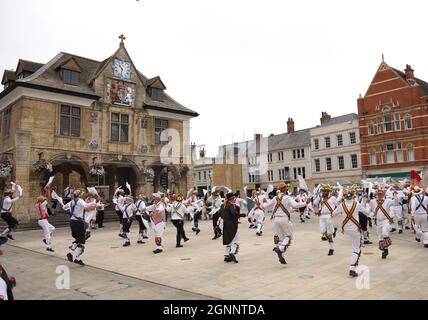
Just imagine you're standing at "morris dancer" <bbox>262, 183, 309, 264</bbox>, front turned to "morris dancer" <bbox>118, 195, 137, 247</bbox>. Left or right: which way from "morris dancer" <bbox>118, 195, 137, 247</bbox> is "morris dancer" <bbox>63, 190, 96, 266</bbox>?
left

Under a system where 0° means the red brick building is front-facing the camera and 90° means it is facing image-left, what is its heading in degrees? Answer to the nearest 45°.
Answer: approximately 45°
